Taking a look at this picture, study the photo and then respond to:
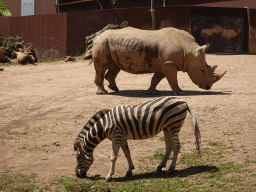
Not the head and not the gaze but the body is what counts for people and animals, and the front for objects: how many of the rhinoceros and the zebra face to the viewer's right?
1

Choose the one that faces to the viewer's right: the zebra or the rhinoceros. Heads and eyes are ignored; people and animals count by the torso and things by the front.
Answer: the rhinoceros

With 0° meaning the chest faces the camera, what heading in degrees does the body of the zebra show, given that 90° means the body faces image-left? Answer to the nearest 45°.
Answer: approximately 90°

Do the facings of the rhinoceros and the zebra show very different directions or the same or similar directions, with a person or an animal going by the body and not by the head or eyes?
very different directions

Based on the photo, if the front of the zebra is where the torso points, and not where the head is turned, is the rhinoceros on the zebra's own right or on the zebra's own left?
on the zebra's own right

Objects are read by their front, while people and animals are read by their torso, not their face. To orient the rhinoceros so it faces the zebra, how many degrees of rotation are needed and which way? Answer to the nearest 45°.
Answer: approximately 90° to its right

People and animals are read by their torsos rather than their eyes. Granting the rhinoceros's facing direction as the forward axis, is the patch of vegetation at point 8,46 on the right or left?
on its left

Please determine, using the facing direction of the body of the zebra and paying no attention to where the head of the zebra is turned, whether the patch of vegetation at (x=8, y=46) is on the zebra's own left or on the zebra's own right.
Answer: on the zebra's own right

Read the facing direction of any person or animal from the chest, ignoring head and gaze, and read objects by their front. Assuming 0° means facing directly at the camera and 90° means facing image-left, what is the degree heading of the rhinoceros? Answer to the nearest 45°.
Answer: approximately 270°
